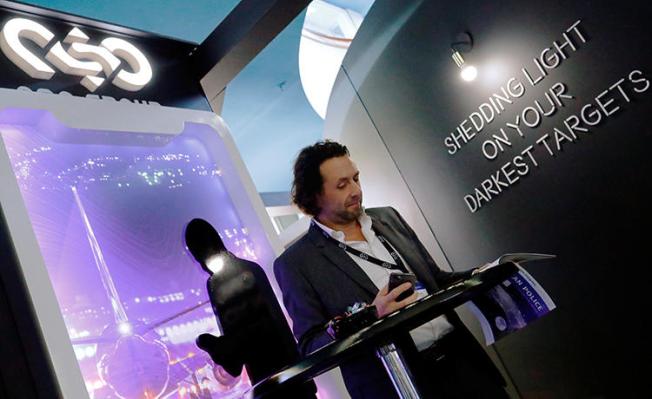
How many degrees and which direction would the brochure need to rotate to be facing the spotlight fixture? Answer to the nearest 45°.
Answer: approximately 180°

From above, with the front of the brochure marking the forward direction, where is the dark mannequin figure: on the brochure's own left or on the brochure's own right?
on the brochure's own right

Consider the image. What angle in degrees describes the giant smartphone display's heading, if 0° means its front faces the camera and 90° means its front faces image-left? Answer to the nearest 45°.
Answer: approximately 315°

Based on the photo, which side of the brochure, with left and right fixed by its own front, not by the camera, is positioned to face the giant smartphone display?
right

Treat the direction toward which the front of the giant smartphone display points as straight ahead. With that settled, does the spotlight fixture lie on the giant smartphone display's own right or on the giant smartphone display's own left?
on the giant smartphone display's own left

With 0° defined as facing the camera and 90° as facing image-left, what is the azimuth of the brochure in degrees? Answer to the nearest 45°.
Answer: approximately 0°

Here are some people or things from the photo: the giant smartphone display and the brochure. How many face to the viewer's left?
0
